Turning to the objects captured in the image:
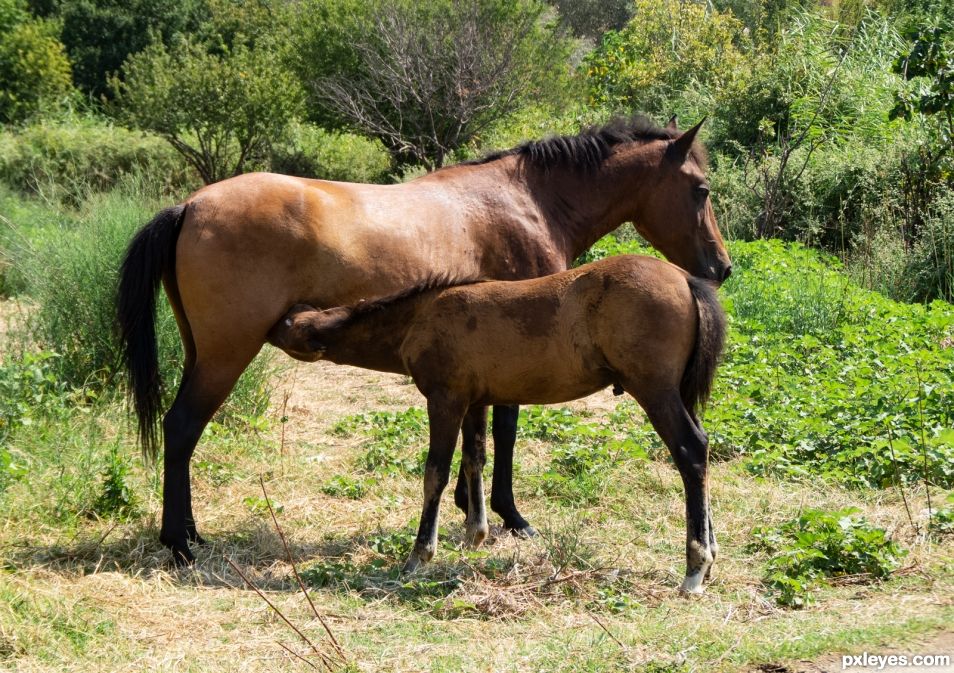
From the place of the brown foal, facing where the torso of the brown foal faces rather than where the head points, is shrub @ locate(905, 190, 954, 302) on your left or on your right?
on your right

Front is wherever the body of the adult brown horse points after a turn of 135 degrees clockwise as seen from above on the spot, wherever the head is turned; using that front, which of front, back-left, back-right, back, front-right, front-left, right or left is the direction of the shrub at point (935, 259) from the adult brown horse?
back

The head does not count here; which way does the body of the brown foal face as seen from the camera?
to the viewer's left

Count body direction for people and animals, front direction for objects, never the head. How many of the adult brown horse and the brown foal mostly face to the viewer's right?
1

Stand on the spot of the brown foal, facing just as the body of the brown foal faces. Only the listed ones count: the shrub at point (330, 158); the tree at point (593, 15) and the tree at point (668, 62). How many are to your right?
3

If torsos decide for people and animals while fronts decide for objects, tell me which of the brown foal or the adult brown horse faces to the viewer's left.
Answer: the brown foal

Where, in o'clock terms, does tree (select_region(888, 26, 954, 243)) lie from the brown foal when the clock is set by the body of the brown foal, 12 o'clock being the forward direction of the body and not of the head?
The tree is roughly at 4 o'clock from the brown foal.

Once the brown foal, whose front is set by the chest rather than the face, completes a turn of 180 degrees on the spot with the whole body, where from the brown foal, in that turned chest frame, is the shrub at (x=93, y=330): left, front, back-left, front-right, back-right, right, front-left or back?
back-left

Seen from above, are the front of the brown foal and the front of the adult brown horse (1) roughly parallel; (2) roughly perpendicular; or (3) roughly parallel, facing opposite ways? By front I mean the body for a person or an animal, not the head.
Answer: roughly parallel, facing opposite ways

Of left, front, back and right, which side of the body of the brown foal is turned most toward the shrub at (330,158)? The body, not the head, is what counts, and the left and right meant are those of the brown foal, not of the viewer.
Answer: right

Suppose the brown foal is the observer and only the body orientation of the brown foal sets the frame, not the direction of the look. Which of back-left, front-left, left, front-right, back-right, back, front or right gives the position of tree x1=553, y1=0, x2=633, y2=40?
right

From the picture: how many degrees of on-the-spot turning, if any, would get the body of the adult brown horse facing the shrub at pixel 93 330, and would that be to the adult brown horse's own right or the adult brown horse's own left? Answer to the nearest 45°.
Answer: approximately 135° to the adult brown horse's own left

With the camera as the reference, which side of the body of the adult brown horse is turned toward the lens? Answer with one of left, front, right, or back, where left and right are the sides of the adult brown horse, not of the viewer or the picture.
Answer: right
